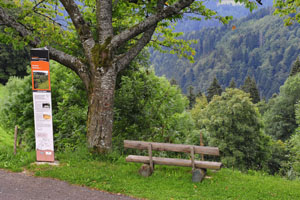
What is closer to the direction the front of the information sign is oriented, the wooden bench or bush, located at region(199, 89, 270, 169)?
the wooden bench

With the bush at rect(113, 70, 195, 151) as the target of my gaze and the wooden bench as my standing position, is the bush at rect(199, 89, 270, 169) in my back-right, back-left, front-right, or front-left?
front-right

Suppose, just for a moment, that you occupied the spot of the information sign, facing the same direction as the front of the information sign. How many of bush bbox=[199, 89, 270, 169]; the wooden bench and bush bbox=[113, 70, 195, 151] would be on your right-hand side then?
0

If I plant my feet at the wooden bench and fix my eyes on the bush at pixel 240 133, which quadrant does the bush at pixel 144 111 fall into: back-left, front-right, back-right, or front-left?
front-left

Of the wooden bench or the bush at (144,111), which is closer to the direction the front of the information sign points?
the wooden bench

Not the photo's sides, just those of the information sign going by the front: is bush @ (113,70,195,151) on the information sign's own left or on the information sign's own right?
on the information sign's own left

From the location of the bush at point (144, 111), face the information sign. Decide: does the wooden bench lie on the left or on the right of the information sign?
left

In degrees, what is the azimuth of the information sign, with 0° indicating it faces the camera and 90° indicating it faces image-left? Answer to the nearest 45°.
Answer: approximately 0°

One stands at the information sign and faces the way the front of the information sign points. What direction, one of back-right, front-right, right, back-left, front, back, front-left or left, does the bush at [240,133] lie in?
back-left

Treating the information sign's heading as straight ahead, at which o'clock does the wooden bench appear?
The wooden bench is roughly at 10 o'clock from the information sign.
